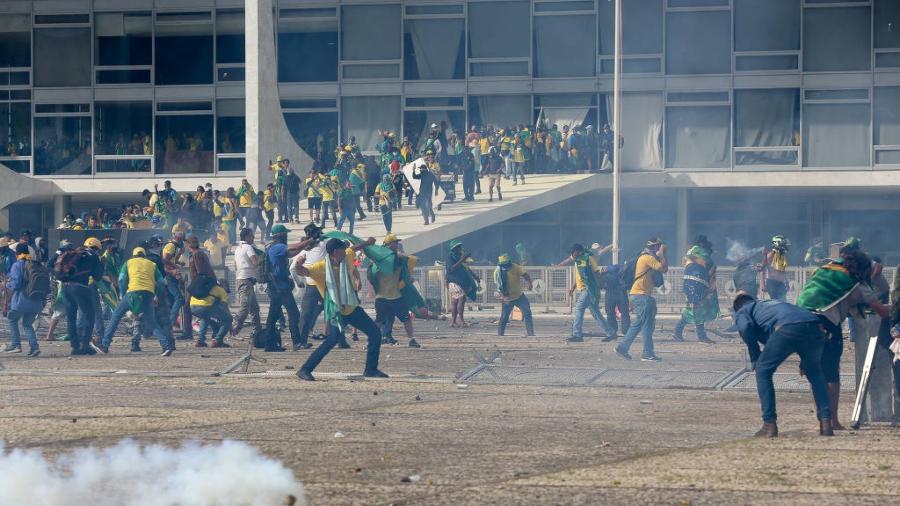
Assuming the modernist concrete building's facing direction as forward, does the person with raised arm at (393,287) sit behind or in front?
in front

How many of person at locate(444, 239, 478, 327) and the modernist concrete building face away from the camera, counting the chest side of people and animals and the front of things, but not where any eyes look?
0

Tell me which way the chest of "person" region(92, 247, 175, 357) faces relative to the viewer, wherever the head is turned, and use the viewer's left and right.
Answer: facing away from the viewer

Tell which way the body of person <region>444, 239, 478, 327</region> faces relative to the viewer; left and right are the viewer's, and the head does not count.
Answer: facing the viewer and to the right of the viewer

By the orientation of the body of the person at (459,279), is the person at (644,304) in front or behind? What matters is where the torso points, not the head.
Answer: in front

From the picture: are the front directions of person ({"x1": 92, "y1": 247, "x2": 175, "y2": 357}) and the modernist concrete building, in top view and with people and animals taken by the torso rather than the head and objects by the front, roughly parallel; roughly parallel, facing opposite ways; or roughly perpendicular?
roughly parallel, facing opposite ways

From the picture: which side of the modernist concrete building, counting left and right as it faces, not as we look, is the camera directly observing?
front

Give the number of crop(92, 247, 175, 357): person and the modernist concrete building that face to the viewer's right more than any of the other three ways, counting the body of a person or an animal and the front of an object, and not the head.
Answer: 0
